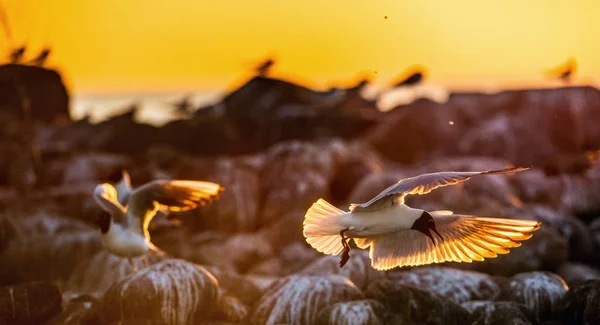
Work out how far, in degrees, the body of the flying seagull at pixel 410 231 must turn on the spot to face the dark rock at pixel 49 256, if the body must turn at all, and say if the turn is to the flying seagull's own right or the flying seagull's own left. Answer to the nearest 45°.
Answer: approximately 135° to the flying seagull's own left

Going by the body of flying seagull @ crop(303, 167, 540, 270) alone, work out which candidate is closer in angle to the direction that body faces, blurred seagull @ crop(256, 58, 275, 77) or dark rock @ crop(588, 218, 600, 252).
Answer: the dark rock

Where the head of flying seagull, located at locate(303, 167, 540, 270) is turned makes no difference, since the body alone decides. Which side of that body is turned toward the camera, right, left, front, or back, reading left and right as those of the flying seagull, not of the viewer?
right
